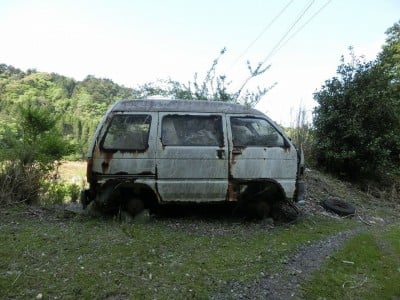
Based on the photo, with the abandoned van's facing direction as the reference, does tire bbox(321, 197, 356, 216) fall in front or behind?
in front

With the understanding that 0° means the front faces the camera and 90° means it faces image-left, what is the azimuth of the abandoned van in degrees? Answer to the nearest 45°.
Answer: approximately 270°

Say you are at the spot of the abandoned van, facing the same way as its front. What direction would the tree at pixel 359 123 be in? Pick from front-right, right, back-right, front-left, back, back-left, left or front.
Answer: front-left

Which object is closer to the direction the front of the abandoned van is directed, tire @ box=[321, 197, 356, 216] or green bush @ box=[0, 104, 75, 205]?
the tire

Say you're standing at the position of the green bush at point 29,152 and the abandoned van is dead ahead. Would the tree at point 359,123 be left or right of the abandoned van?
left

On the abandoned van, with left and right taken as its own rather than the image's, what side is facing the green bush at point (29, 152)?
back

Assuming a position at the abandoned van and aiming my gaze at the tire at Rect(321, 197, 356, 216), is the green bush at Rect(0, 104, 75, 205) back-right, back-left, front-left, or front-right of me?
back-left

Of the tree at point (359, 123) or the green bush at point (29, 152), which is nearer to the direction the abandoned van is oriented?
the tree

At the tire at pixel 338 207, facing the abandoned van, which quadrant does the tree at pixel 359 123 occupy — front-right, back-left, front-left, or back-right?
back-right
